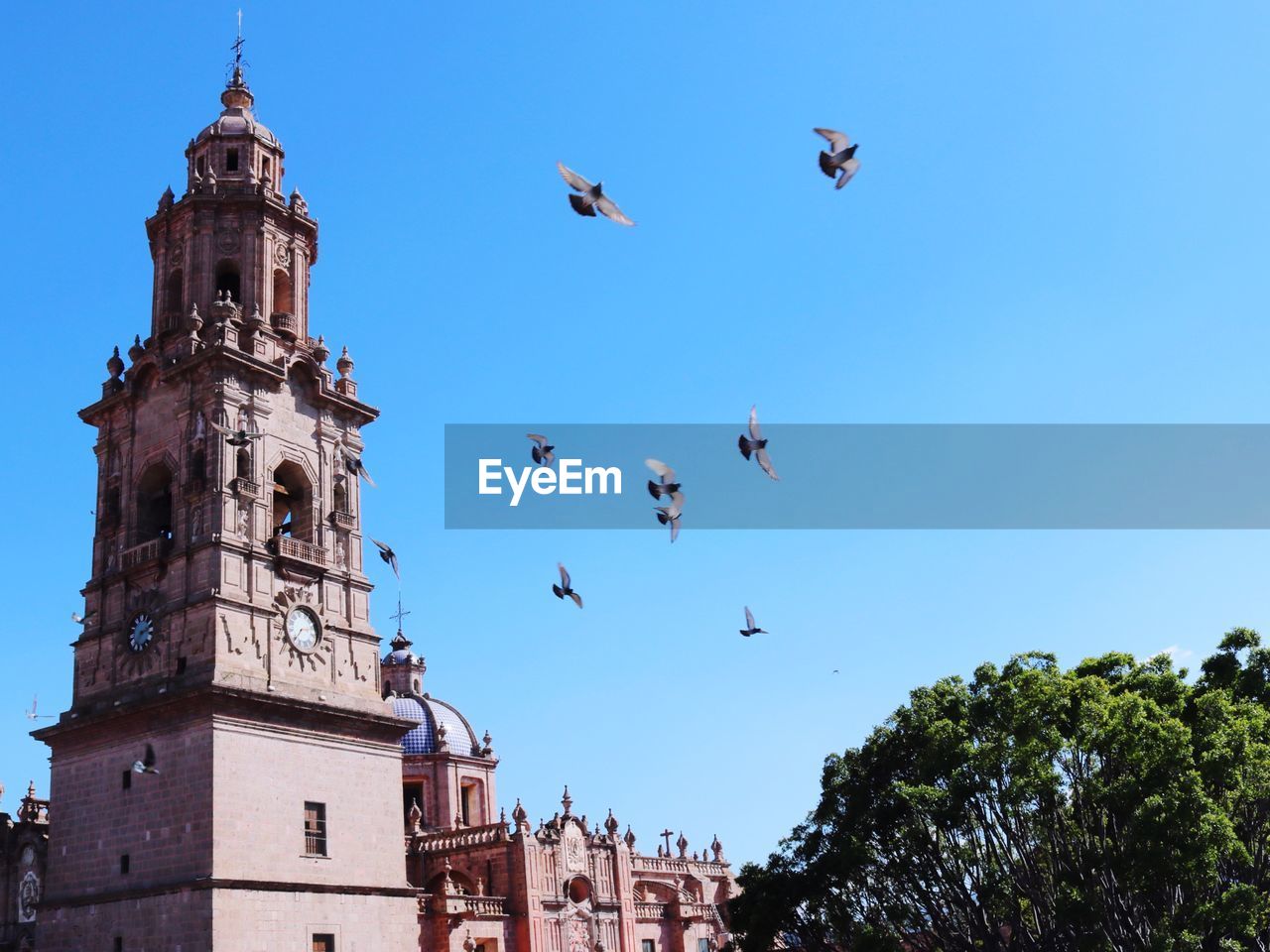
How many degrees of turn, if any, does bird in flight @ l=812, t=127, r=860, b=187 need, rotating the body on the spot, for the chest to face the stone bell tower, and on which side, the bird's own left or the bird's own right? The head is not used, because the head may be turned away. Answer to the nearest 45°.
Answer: approximately 135° to the bird's own left

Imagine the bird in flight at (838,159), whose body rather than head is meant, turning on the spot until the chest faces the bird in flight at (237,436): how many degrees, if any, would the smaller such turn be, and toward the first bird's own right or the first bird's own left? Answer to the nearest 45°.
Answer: approximately 135° to the first bird's own left

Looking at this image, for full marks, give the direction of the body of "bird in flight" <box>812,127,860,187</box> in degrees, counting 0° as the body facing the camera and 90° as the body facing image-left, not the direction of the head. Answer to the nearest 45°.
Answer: approximately 270°

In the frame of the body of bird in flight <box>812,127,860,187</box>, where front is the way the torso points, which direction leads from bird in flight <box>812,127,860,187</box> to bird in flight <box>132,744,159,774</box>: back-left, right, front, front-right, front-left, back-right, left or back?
back-left

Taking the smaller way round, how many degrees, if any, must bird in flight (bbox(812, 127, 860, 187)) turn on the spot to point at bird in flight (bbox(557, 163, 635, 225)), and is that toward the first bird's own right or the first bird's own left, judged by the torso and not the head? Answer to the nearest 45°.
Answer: approximately 180°
